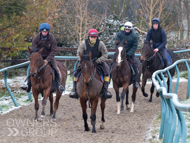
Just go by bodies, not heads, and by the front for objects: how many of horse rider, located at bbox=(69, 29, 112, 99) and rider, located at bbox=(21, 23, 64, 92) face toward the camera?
2

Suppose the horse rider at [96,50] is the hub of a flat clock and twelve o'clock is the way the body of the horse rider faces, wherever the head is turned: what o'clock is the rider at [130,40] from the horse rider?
The rider is roughly at 7 o'clock from the horse rider.

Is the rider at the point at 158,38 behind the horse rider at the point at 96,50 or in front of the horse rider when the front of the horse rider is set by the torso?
behind

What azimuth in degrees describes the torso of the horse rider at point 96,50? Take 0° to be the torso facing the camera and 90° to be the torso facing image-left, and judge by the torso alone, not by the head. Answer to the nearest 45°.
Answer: approximately 0°

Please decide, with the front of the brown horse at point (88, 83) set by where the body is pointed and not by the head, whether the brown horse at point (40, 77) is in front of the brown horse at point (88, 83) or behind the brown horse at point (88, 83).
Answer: behind

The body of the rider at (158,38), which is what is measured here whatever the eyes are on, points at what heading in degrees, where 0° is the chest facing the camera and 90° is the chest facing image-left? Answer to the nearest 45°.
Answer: approximately 45°

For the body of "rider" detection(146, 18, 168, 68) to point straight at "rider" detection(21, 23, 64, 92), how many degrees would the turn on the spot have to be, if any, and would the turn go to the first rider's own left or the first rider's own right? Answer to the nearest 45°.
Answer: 0° — they already face them

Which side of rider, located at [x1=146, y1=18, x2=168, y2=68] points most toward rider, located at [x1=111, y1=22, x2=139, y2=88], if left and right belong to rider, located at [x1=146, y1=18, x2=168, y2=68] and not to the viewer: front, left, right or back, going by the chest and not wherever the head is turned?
front
